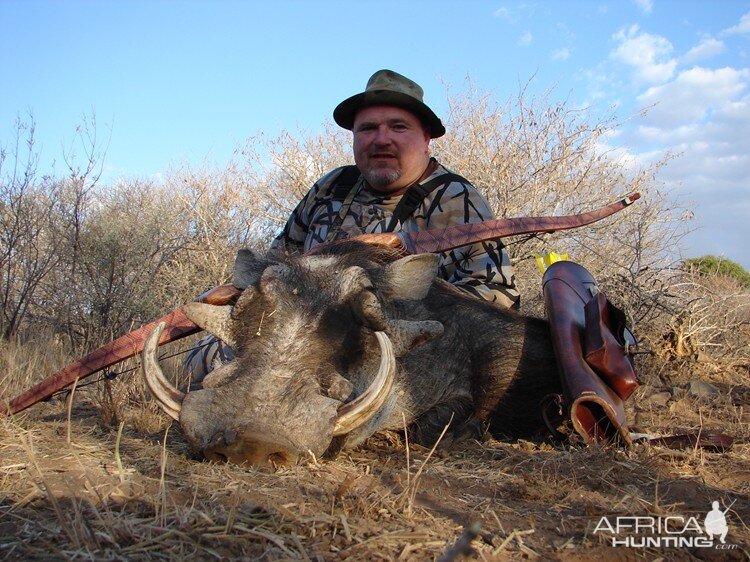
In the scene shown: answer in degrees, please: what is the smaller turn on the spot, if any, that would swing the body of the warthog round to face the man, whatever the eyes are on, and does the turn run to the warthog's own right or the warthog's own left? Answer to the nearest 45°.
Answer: approximately 135° to the warthog's own right

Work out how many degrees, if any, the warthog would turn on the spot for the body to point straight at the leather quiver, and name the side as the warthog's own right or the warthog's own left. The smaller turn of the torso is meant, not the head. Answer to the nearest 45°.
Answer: approximately 135° to the warthog's own left

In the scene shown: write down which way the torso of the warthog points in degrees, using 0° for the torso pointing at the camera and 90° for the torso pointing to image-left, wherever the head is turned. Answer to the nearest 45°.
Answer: approximately 45°
